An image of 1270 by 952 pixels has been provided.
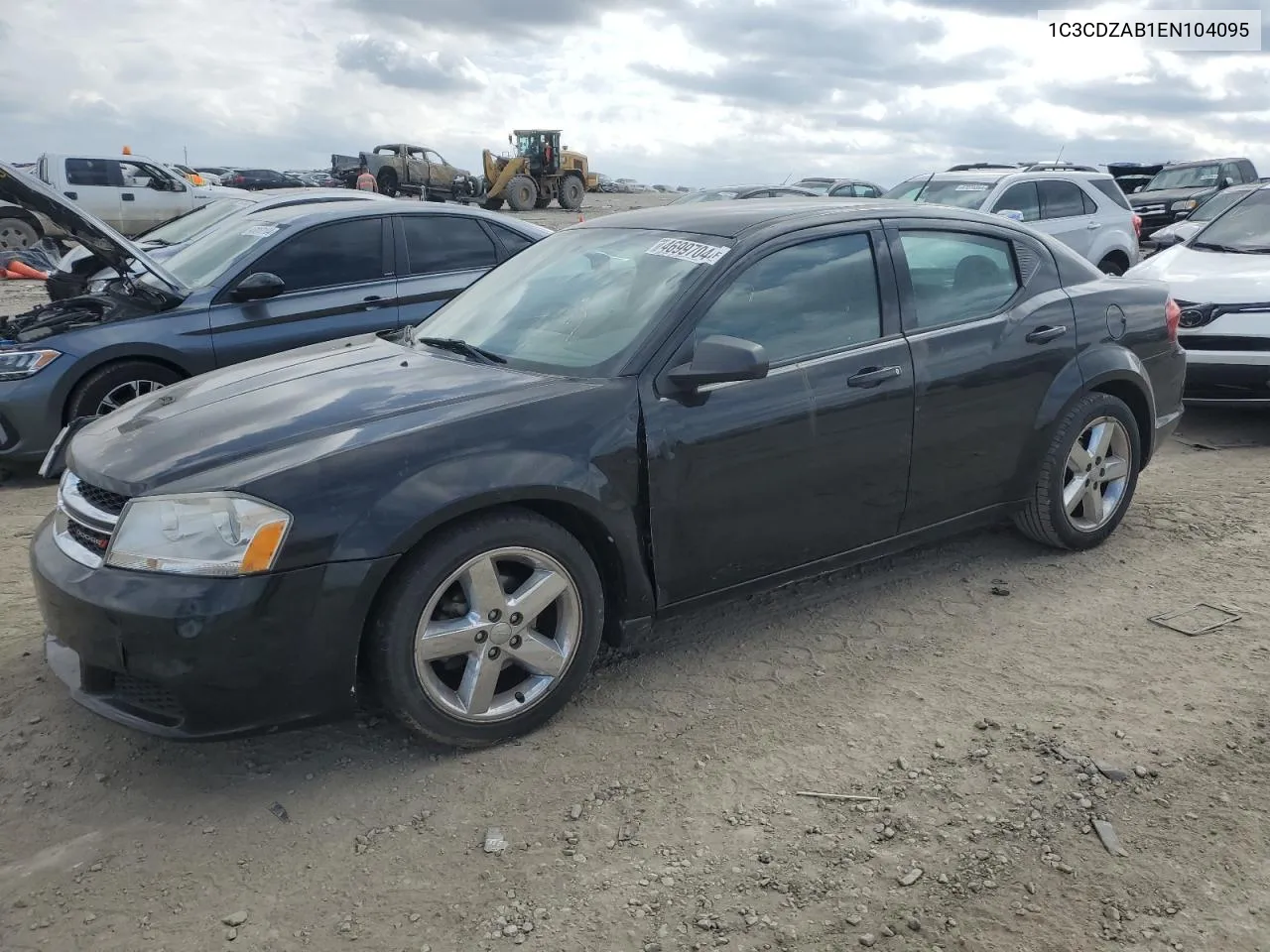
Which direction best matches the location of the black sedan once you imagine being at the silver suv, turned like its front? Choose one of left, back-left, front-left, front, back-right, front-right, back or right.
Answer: front-left

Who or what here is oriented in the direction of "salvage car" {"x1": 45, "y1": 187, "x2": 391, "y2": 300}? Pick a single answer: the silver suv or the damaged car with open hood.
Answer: the silver suv

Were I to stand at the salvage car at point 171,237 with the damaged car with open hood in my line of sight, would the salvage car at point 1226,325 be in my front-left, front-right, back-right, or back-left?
front-left

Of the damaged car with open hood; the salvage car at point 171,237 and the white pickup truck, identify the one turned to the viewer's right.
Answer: the white pickup truck

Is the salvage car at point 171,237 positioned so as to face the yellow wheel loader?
no

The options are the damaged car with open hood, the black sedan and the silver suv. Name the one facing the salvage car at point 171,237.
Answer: the silver suv

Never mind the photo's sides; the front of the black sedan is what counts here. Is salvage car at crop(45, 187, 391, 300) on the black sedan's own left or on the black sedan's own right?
on the black sedan's own right

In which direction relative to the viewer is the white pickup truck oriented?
to the viewer's right

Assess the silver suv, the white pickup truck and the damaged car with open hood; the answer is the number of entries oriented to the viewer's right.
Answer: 1

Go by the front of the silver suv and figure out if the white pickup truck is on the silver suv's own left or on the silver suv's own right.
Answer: on the silver suv's own right

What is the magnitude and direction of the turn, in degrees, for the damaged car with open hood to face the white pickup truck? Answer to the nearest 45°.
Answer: approximately 135° to its right

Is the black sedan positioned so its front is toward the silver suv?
no

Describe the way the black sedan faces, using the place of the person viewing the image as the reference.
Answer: facing the viewer and to the left of the viewer

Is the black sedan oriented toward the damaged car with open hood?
no

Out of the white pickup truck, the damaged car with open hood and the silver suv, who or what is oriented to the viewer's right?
the white pickup truck

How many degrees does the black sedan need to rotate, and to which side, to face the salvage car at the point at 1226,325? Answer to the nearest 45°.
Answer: approximately 180°

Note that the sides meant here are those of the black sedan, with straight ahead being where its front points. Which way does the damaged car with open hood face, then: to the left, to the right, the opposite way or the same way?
the same way

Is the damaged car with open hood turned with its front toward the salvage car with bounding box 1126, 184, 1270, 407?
no
